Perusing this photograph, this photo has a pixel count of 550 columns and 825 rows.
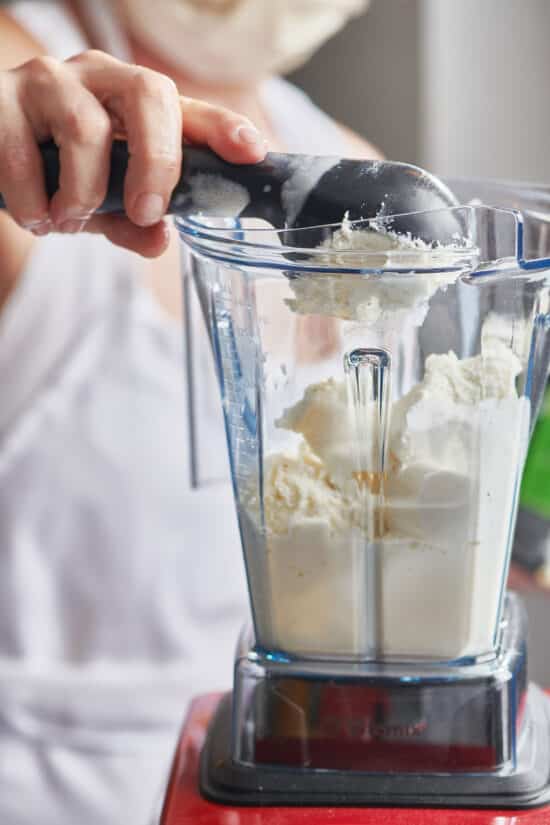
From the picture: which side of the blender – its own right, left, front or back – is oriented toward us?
front
